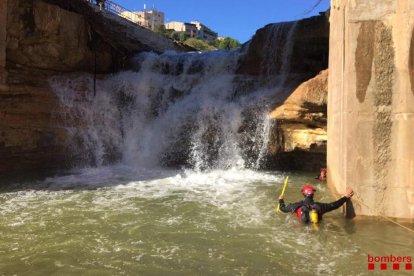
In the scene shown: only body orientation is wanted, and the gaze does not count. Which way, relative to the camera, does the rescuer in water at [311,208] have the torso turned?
away from the camera

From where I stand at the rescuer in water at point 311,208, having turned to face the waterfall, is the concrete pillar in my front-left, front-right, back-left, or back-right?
back-right

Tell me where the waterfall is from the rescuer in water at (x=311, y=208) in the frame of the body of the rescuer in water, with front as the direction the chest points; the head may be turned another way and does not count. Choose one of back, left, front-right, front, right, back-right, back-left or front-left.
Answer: front-left
